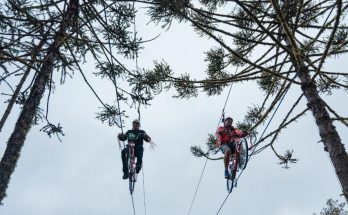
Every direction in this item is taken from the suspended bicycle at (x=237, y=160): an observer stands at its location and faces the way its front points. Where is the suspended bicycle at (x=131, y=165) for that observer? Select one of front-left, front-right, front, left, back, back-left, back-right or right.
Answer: back-right

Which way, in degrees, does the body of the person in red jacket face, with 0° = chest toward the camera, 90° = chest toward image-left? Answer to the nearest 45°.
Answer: approximately 0°

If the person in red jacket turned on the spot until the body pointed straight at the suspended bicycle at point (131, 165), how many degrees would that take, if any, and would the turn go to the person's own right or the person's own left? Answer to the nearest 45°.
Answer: approximately 90° to the person's own right

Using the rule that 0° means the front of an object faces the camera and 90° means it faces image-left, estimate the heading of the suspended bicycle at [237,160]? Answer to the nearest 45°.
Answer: approximately 315°
